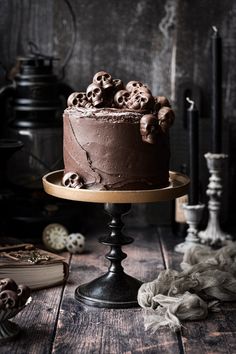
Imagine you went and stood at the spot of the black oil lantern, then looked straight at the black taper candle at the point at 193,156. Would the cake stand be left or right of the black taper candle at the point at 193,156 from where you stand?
right
